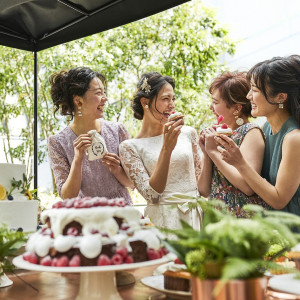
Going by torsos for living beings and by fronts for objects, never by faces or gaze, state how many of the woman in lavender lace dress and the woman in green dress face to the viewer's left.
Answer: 1

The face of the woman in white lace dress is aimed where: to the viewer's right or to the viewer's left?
to the viewer's right

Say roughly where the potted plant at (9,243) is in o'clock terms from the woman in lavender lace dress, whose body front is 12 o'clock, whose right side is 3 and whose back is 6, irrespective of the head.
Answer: The potted plant is roughly at 2 o'clock from the woman in lavender lace dress.

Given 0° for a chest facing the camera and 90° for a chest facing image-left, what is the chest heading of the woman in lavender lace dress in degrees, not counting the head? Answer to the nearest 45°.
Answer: approximately 315°

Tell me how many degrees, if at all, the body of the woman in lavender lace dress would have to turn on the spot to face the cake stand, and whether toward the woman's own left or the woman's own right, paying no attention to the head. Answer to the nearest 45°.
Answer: approximately 45° to the woman's own right

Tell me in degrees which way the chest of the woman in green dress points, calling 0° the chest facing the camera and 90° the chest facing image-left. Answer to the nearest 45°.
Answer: approximately 90°

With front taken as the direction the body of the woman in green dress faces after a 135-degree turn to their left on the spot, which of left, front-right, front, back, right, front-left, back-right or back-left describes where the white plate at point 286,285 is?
front-right

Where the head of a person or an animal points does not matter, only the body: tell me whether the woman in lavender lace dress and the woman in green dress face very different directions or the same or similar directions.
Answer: very different directions
